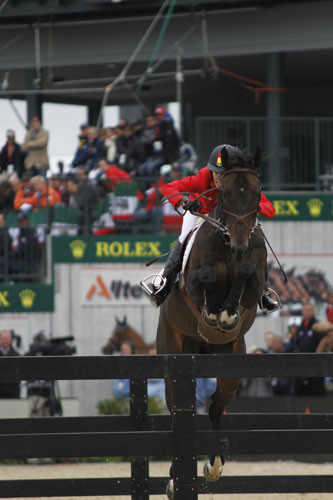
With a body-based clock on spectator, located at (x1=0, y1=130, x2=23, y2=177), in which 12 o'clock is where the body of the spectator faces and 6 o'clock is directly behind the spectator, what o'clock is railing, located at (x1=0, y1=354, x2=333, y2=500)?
The railing is roughly at 12 o'clock from the spectator.

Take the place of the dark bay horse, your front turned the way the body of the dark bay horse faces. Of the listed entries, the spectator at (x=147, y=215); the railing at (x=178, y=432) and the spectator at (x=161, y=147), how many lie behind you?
2

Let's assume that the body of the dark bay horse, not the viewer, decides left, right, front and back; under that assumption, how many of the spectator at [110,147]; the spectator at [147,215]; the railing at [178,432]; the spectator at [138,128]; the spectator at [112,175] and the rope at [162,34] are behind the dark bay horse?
5

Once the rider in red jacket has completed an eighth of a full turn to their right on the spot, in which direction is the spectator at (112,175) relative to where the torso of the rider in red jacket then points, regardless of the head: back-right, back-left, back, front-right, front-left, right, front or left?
back-right

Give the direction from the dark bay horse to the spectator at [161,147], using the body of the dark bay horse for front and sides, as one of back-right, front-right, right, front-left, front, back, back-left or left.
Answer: back

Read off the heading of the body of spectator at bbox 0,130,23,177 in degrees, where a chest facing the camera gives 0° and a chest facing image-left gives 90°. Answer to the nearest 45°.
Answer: approximately 0°

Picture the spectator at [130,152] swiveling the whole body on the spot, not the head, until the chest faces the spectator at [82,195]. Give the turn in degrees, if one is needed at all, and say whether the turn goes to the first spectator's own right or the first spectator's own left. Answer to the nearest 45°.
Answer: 0° — they already face them

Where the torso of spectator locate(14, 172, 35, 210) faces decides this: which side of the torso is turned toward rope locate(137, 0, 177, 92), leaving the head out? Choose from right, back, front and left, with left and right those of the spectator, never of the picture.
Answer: left

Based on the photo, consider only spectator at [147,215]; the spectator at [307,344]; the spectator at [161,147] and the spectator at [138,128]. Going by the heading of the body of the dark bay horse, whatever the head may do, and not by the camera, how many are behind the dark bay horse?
4

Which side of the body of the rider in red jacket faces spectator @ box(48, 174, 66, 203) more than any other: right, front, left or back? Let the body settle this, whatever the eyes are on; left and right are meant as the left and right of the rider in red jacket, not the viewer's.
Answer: back
